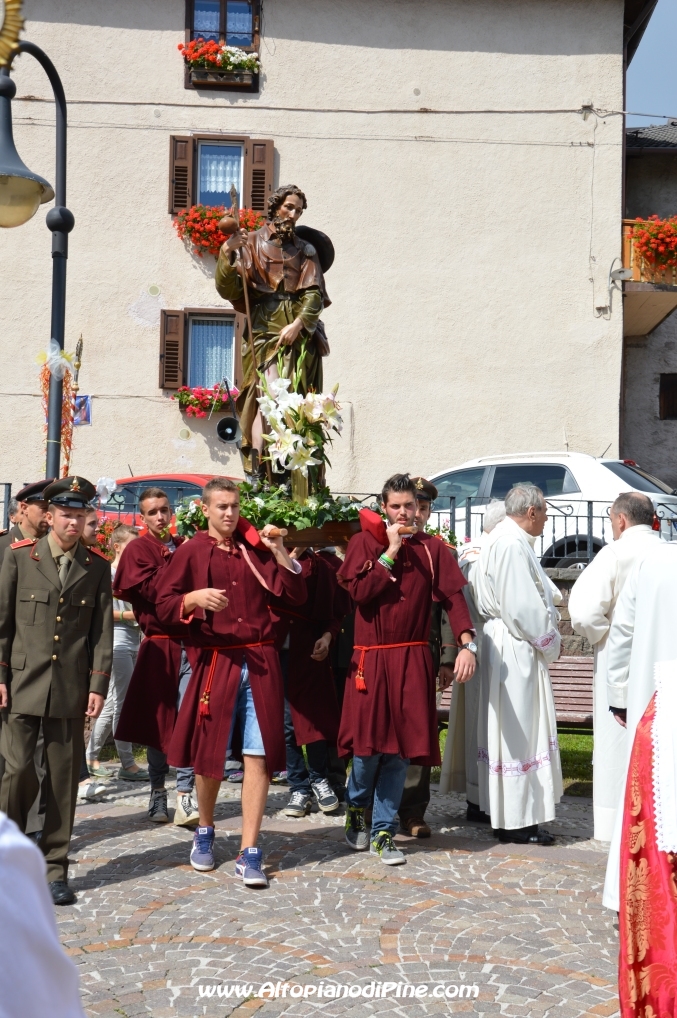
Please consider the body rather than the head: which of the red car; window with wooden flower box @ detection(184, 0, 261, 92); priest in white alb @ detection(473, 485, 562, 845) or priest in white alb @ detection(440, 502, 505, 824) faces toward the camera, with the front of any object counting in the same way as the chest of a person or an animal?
the window with wooden flower box

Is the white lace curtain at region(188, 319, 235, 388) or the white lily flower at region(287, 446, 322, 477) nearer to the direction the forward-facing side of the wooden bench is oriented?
the white lily flower

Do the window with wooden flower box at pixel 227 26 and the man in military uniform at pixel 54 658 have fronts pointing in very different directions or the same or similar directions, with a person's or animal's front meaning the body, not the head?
same or similar directions

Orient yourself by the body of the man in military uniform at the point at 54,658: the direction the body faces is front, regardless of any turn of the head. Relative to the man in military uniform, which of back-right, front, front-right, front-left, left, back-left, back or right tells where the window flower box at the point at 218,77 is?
back

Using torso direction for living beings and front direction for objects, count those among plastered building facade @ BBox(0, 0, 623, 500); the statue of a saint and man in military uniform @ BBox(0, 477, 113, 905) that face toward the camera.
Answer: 3

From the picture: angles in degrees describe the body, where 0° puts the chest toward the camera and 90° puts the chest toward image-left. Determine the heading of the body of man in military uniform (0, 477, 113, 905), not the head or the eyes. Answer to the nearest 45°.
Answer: approximately 0°

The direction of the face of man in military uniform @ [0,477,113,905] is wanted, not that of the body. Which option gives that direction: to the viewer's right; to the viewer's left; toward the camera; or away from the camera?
toward the camera

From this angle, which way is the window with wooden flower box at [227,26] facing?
toward the camera

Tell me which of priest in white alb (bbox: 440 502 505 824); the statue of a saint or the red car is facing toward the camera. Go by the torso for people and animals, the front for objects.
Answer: the statue of a saint

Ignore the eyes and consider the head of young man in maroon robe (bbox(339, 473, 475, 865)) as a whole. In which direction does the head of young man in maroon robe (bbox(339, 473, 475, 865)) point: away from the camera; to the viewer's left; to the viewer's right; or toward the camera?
toward the camera
